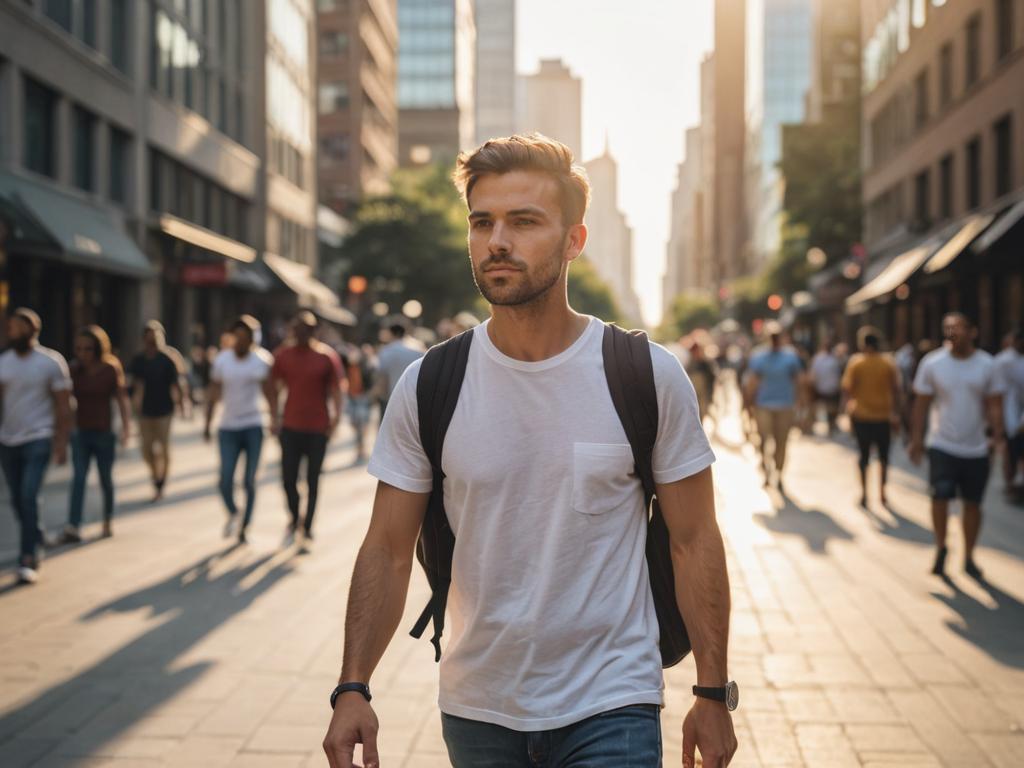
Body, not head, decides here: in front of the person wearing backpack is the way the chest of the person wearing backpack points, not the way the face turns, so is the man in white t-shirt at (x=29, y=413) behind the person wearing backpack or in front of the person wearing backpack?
behind

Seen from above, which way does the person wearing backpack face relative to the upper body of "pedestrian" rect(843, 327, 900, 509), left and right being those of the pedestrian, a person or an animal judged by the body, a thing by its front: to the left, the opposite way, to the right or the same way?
the opposite way

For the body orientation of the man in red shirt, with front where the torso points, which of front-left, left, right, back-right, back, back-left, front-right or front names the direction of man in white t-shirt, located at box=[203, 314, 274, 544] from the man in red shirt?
back-right

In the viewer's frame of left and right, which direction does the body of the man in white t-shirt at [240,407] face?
facing the viewer

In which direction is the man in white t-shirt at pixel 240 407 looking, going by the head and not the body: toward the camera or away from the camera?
toward the camera

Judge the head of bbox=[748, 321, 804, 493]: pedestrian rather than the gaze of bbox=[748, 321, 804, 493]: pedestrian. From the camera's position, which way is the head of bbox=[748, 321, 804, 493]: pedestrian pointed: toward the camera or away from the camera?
toward the camera

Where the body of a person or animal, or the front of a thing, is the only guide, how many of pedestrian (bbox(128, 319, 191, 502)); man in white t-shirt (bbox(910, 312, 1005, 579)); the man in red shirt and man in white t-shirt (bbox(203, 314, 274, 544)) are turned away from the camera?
0

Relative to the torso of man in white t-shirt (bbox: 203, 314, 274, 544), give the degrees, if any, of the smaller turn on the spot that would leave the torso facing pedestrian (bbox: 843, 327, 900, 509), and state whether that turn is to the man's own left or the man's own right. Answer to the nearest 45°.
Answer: approximately 90° to the man's own left

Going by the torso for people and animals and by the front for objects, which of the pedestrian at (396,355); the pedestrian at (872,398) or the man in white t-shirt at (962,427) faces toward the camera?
the man in white t-shirt

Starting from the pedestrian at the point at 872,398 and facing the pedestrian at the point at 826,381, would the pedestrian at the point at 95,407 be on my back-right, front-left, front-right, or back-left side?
back-left

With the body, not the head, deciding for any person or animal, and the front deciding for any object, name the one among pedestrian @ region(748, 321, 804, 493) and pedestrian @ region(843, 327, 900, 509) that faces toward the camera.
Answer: pedestrian @ region(748, 321, 804, 493)

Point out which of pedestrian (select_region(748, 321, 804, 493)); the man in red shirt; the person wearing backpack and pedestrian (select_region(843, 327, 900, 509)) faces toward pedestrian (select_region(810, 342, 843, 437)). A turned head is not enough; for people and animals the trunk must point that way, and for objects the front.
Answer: pedestrian (select_region(843, 327, 900, 509))

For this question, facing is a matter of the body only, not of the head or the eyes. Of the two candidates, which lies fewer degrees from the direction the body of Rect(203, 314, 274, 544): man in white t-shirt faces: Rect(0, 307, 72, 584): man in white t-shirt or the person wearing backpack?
the person wearing backpack

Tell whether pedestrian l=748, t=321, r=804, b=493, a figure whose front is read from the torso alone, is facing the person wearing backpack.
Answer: yes

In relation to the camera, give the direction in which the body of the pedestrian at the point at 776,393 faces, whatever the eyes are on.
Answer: toward the camera
